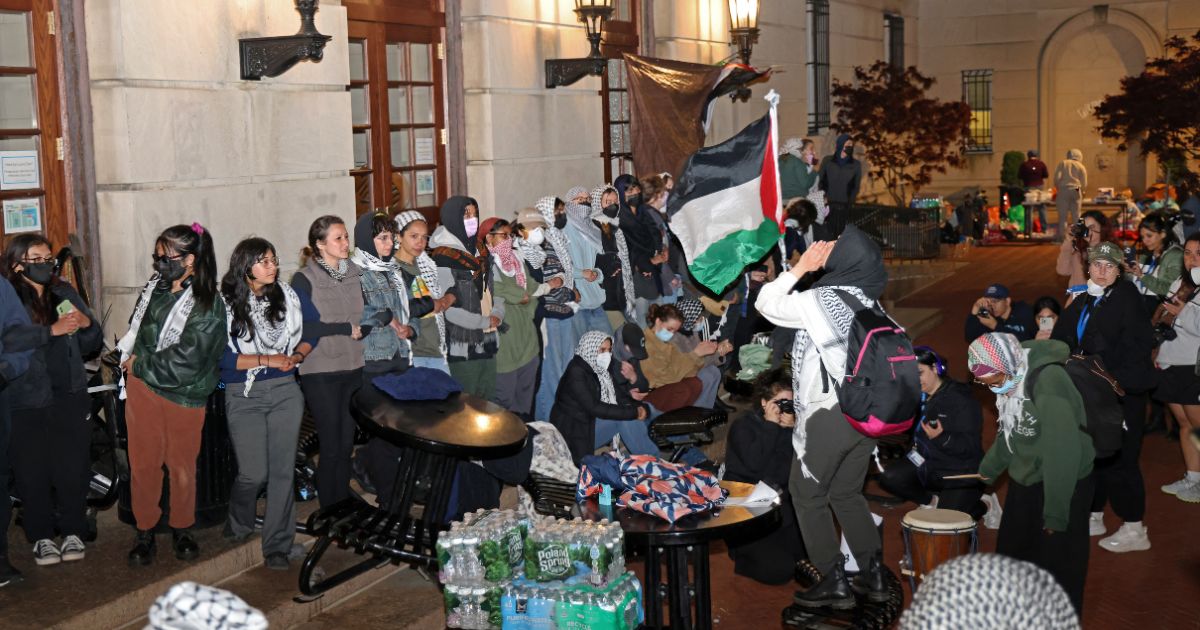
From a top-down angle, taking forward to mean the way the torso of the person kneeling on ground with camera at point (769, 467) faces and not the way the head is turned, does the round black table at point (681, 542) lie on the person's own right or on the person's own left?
on the person's own right

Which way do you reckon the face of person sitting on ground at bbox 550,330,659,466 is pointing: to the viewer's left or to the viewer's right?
to the viewer's right

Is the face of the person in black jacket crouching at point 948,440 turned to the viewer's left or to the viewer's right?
to the viewer's left

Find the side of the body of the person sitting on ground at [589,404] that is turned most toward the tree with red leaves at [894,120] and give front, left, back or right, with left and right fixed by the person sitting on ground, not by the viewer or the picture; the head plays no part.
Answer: left

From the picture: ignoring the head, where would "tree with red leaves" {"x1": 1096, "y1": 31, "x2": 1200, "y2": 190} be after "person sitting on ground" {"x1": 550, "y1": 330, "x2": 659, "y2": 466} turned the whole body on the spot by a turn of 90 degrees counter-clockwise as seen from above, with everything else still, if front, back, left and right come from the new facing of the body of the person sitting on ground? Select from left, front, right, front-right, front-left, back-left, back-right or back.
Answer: front-right

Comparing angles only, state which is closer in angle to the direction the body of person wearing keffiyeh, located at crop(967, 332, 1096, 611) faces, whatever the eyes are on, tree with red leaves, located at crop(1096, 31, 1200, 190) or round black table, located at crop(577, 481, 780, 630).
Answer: the round black table

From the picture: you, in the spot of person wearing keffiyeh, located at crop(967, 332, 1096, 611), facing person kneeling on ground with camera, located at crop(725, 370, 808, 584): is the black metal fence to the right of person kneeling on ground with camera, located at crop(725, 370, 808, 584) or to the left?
right

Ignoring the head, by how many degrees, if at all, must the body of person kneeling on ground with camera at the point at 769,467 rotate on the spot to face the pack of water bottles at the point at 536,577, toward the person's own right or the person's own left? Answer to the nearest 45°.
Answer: approximately 90° to the person's own right

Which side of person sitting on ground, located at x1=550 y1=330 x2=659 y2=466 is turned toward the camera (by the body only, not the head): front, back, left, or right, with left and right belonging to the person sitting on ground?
right

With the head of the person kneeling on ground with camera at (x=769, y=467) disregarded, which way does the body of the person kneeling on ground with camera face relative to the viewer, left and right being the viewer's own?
facing the viewer and to the right of the viewer

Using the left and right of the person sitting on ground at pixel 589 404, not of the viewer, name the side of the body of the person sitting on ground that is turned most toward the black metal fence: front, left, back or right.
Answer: left
